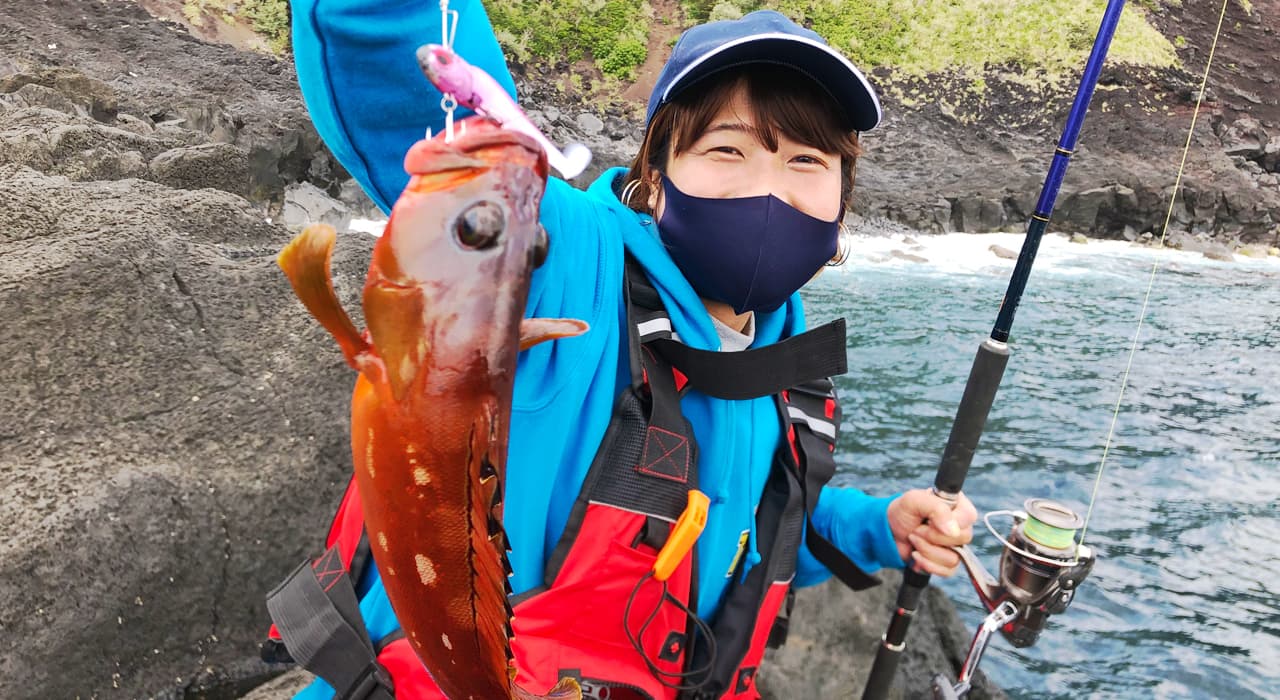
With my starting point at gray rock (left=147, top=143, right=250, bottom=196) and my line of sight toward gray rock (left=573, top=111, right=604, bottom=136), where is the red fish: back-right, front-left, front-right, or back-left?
back-right

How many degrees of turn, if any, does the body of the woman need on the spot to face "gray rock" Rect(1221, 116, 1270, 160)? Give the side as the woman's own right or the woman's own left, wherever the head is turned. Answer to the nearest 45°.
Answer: approximately 90° to the woman's own left

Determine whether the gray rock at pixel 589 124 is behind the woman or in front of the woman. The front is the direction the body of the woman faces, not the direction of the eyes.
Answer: behind

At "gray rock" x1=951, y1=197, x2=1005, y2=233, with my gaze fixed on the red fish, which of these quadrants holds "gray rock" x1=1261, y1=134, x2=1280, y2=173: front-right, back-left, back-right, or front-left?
back-left

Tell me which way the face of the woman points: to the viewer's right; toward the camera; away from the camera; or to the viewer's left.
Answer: toward the camera

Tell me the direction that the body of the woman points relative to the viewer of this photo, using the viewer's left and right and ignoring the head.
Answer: facing the viewer and to the right of the viewer

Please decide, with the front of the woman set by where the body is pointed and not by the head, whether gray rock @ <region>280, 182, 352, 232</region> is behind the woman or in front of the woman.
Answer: behind
